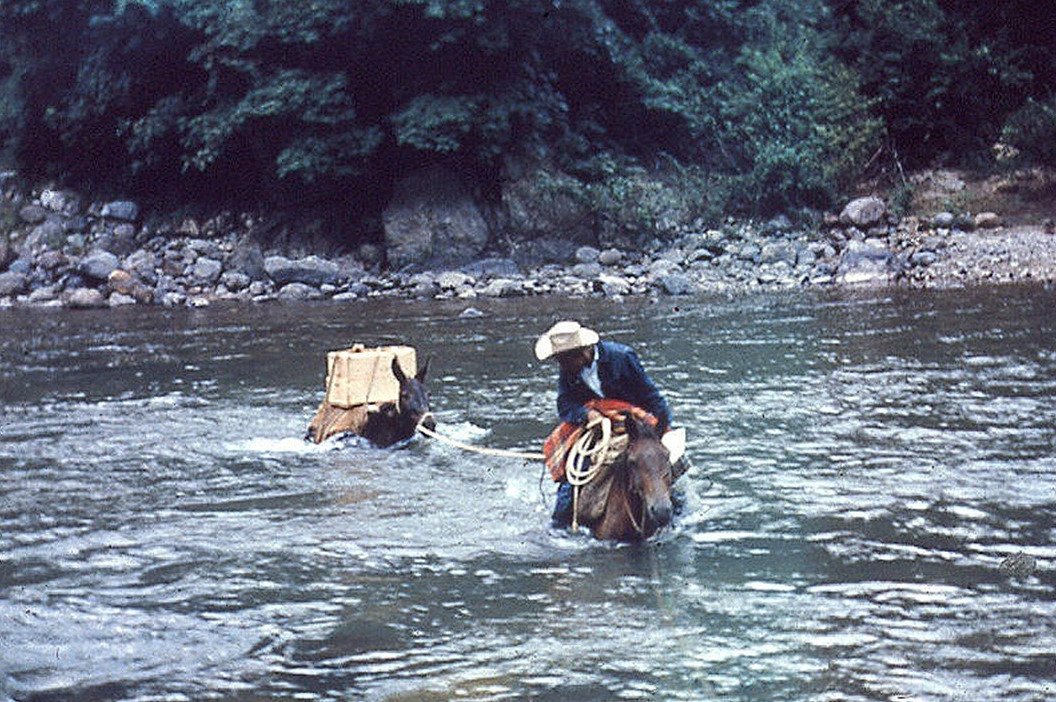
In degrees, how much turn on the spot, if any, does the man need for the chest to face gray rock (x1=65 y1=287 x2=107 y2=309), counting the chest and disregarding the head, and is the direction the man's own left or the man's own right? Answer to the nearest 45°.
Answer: approximately 135° to the man's own right

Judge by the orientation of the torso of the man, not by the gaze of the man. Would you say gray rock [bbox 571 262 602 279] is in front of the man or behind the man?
behind

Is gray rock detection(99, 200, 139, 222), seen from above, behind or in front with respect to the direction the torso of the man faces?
behind

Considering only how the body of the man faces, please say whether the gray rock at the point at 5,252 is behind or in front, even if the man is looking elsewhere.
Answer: behind

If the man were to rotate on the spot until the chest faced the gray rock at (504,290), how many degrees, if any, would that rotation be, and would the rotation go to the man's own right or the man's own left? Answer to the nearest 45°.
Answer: approximately 180°

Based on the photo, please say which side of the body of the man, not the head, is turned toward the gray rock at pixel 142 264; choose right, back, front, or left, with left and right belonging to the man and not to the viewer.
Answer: back

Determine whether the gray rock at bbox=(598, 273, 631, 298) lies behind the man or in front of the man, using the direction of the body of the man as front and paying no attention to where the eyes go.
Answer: behind

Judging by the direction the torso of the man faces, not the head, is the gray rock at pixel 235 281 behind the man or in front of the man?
behind

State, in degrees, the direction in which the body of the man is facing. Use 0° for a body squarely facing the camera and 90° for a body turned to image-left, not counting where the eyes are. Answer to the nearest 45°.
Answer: approximately 0°

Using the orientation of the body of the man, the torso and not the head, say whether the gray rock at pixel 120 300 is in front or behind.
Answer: behind

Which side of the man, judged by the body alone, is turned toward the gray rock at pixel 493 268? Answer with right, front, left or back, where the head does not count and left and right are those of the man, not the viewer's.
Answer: back
